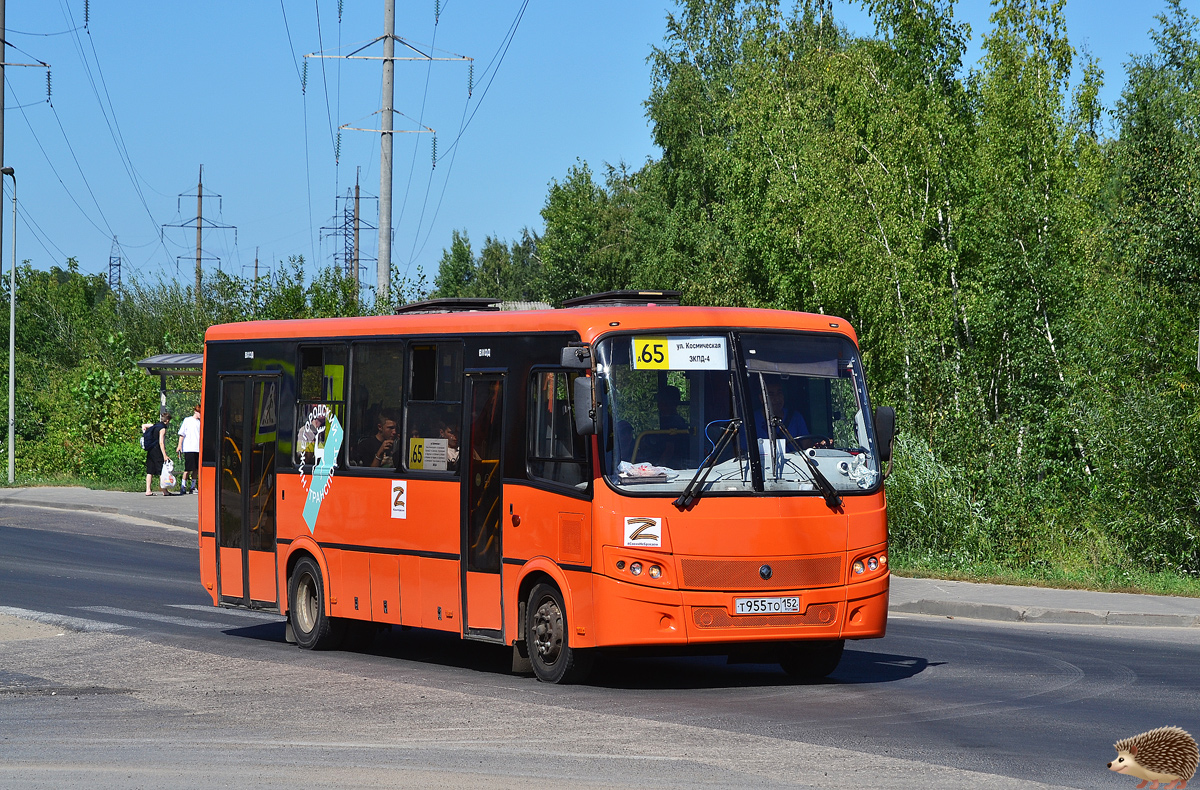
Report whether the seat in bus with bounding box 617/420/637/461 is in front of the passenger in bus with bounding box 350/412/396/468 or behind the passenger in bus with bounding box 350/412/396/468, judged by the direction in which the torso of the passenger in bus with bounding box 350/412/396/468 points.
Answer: in front

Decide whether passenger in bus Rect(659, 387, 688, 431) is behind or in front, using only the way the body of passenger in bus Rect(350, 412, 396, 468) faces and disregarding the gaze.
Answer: in front

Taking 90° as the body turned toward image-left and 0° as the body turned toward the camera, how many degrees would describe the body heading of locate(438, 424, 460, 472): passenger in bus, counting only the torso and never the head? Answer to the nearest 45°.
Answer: approximately 315°

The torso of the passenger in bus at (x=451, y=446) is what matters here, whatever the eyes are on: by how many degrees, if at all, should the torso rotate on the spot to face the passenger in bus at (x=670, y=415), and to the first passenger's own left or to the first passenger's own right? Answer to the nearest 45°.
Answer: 0° — they already face them

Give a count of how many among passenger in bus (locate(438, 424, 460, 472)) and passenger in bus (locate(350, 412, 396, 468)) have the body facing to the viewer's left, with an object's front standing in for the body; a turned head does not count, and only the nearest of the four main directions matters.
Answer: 0

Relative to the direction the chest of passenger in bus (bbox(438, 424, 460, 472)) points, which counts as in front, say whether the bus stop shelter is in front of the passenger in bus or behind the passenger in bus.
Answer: behind

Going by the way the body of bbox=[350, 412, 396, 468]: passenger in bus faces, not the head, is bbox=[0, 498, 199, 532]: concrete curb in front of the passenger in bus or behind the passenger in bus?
behind

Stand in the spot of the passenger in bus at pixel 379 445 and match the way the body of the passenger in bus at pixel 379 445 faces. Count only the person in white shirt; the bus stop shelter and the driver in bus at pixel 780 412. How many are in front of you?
1
